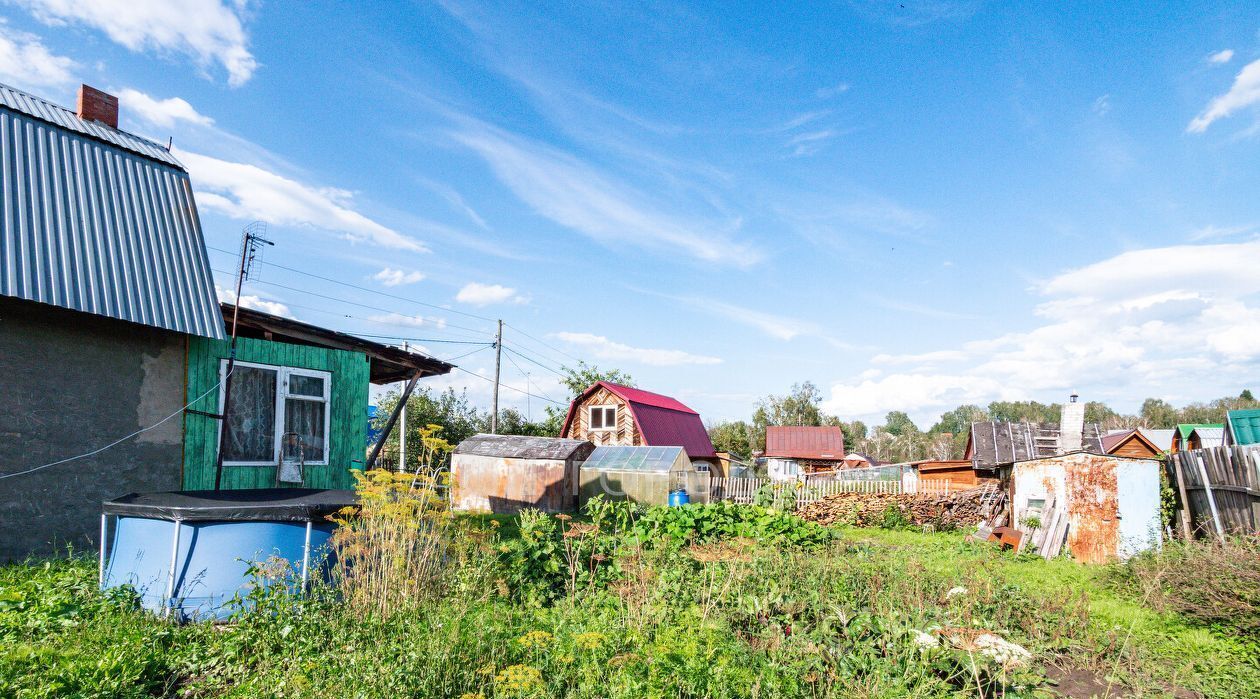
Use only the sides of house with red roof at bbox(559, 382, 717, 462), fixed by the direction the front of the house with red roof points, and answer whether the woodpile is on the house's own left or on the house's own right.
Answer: on the house's own left

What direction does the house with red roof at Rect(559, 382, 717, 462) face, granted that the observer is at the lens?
facing the viewer and to the left of the viewer

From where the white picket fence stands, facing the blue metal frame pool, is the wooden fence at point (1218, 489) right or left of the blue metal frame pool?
left

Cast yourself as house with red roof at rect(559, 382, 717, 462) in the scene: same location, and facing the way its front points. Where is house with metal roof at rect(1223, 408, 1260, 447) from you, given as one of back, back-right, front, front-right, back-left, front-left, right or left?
left

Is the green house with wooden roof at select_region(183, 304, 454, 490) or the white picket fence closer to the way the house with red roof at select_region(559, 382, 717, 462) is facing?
the green house with wooden roof

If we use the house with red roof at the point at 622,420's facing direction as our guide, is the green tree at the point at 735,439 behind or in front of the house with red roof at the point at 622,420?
behind

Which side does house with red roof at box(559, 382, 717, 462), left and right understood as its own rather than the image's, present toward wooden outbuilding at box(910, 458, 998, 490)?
left

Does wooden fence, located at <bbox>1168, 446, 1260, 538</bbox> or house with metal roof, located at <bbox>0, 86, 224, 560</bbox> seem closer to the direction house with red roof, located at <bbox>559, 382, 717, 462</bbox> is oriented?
the house with metal roof

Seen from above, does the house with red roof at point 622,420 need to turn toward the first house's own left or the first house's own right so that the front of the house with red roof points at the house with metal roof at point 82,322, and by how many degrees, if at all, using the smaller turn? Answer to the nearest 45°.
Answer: approximately 45° to the first house's own left

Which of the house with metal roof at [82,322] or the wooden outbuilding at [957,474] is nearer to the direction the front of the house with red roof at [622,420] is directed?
the house with metal roof
